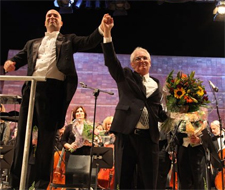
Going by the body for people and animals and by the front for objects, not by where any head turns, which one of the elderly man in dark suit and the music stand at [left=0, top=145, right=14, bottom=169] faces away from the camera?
the music stand

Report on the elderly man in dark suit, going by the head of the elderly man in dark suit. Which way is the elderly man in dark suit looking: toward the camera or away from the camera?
toward the camera

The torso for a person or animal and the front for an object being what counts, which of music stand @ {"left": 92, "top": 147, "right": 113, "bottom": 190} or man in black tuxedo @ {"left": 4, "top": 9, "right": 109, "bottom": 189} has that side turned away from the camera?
the music stand

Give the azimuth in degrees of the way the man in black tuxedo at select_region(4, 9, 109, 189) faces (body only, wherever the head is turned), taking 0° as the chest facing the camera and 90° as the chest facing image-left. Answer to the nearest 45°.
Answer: approximately 45°

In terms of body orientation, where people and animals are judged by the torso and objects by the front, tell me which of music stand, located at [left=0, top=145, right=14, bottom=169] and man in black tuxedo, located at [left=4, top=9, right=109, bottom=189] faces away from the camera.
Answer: the music stand

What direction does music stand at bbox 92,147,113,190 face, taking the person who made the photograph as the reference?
facing away from the viewer

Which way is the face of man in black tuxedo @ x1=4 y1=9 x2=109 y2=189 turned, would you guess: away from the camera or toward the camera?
toward the camera

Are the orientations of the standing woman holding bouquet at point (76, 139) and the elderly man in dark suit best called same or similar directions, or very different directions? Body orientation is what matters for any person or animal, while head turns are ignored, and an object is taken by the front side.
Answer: same or similar directions

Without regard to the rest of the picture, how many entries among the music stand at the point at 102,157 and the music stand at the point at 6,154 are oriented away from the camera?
2

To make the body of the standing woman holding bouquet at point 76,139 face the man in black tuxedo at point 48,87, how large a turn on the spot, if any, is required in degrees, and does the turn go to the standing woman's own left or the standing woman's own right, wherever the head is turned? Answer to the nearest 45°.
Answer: approximately 45° to the standing woman's own right

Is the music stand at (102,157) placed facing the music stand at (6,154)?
no

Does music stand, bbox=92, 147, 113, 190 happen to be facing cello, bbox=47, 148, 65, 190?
no

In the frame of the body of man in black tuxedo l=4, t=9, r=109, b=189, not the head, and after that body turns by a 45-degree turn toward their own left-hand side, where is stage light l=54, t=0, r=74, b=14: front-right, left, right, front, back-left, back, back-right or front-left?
back

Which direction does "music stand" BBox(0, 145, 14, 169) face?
away from the camera

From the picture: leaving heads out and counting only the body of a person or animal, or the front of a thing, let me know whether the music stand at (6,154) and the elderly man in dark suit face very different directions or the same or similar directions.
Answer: very different directions

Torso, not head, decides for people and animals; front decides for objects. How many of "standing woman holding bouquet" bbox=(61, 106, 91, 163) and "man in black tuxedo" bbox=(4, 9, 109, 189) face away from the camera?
0

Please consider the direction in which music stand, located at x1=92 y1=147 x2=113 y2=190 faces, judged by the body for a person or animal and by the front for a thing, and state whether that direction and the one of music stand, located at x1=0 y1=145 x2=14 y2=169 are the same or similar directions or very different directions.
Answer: same or similar directions
